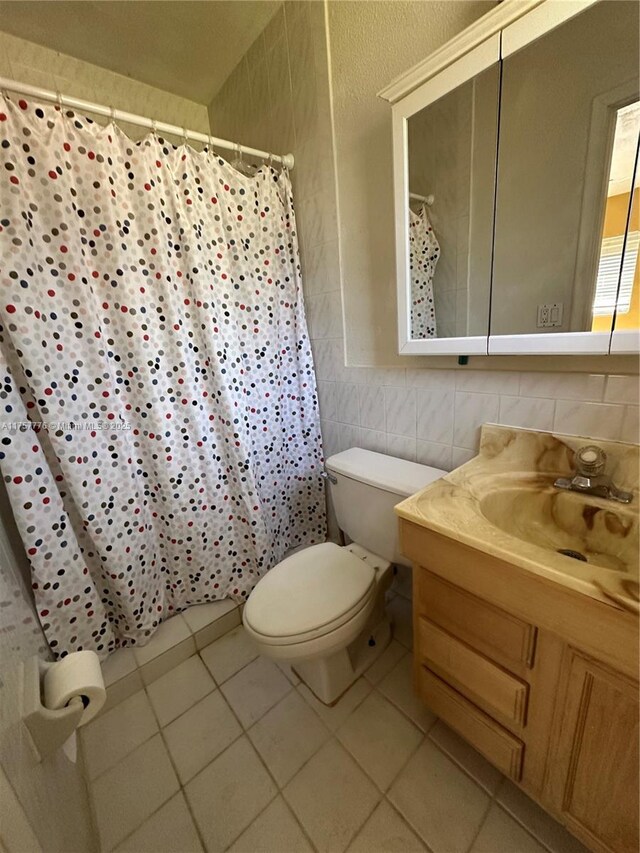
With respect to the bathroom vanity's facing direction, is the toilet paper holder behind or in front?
in front

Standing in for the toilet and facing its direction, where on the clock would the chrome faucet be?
The chrome faucet is roughly at 8 o'clock from the toilet.

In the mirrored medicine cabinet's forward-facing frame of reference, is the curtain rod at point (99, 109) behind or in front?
in front

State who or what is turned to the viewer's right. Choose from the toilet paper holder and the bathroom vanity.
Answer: the toilet paper holder

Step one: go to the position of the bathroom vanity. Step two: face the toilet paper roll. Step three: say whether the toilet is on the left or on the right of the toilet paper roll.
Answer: right

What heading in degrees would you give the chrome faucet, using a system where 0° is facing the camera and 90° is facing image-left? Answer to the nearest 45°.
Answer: approximately 45°

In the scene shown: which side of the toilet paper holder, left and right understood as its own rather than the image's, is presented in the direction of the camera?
right

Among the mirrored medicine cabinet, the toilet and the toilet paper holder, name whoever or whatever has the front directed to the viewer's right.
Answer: the toilet paper holder
